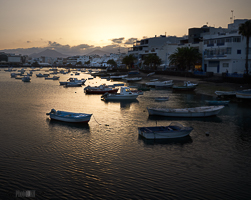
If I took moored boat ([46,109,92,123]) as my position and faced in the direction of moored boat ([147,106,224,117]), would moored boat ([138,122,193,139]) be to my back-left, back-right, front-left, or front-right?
front-right

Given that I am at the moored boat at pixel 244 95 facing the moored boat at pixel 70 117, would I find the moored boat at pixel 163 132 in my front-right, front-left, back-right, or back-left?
front-left

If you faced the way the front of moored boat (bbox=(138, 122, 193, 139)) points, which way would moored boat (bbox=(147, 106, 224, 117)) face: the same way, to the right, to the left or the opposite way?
the same way

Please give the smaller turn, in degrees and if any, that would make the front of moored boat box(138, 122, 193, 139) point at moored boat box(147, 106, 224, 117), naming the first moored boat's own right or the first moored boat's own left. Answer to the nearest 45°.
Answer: approximately 90° to the first moored boat's own left

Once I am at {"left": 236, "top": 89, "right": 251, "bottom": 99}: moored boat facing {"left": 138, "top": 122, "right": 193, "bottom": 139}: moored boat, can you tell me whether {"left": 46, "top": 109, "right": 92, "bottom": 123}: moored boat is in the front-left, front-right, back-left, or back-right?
front-right
